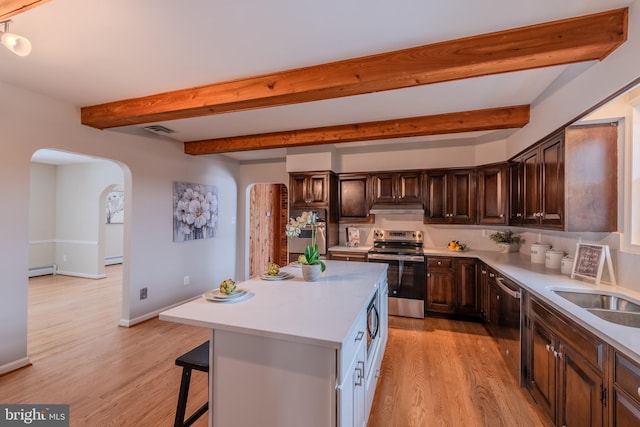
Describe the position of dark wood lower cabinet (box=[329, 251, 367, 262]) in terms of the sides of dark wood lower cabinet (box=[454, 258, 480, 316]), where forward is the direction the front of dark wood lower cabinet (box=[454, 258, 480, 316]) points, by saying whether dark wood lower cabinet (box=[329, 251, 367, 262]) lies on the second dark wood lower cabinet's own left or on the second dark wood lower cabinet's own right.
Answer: on the second dark wood lower cabinet's own right

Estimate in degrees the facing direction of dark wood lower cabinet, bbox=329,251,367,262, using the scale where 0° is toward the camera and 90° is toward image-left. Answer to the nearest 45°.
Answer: approximately 0°

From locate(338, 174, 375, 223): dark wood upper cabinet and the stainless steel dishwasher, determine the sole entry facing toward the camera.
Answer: the dark wood upper cabinet

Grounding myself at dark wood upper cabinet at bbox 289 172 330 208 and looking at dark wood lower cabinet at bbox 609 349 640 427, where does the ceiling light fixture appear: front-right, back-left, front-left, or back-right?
front-right

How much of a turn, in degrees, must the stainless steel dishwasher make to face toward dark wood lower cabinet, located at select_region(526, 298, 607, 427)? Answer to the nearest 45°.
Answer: approximately 90° to its left

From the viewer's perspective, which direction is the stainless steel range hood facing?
toward the camera

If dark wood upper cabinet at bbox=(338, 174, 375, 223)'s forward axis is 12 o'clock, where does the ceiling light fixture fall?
The ceiling light fixture is roughly at 1 o'clock from the dark wood upper cabinet.

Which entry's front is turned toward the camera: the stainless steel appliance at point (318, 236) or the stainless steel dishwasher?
the stainless steel appliance

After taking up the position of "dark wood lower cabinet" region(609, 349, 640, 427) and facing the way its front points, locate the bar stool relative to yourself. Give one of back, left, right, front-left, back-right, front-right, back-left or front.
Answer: front

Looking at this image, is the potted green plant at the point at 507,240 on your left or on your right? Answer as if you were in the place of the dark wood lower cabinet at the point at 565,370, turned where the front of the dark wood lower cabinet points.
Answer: on your right

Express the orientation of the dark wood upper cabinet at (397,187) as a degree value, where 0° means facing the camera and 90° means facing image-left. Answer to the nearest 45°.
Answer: approximately 0°

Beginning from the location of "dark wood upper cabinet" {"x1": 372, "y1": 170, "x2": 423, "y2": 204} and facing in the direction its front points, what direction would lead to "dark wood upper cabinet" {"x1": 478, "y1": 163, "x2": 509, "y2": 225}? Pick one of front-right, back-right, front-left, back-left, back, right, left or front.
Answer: left

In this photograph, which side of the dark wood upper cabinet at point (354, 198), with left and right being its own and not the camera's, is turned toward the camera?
front

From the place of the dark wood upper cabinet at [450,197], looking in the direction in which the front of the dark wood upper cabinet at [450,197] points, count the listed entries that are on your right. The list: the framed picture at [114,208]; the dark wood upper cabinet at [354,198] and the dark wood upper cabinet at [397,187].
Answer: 3

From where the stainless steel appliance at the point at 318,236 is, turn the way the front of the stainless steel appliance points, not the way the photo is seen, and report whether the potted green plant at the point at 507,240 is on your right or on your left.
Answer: on your left

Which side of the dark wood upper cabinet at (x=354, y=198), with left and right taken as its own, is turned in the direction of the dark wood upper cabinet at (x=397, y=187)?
left
